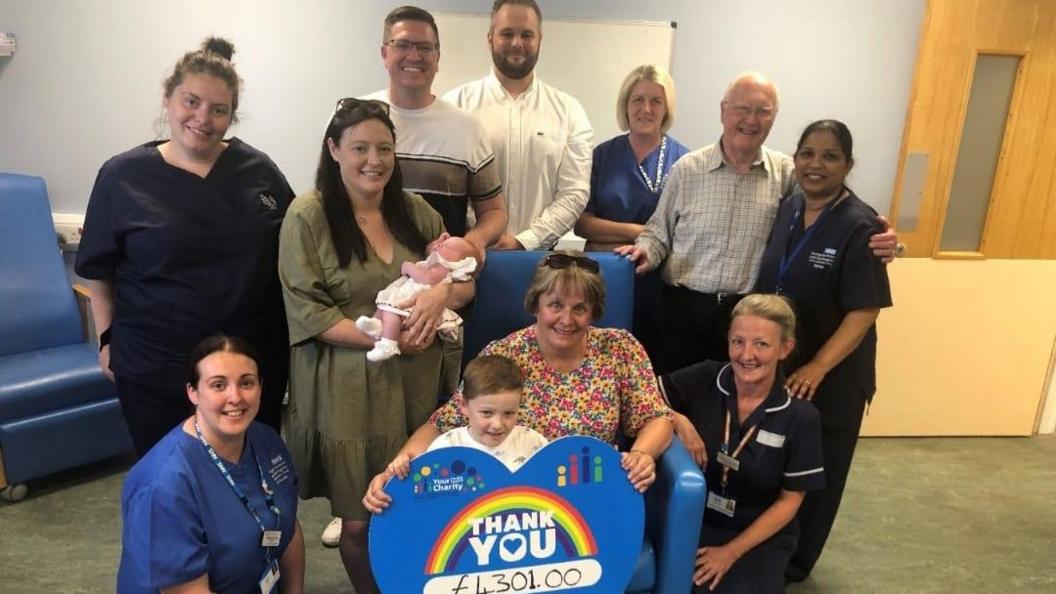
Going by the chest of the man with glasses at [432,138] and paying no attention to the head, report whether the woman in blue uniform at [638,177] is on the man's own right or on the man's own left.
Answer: on the man's own left

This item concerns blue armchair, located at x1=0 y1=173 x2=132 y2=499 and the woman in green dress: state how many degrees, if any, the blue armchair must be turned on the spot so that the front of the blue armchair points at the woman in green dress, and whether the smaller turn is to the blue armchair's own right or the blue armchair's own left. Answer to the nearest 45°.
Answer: approximately 45° to the blue armchair's own right

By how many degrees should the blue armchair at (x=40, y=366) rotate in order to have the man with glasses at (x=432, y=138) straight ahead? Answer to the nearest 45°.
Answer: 0° — it already faces them

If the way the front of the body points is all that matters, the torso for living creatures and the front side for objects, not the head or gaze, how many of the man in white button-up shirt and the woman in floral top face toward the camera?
2

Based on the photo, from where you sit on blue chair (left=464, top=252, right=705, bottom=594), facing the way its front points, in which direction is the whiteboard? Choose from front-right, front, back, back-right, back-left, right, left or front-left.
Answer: back

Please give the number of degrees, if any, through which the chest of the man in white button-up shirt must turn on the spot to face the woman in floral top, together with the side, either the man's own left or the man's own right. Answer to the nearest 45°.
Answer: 0° — they already face them

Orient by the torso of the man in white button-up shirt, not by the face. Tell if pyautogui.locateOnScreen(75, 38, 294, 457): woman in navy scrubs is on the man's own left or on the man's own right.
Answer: on the man's own right

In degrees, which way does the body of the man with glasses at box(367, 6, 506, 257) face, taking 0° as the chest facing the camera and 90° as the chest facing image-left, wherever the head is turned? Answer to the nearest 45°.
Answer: approximately 0°

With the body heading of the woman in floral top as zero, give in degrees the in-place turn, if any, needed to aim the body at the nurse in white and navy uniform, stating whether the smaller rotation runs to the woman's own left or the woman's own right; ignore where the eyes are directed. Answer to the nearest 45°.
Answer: approximately 90° to the woman's own left
